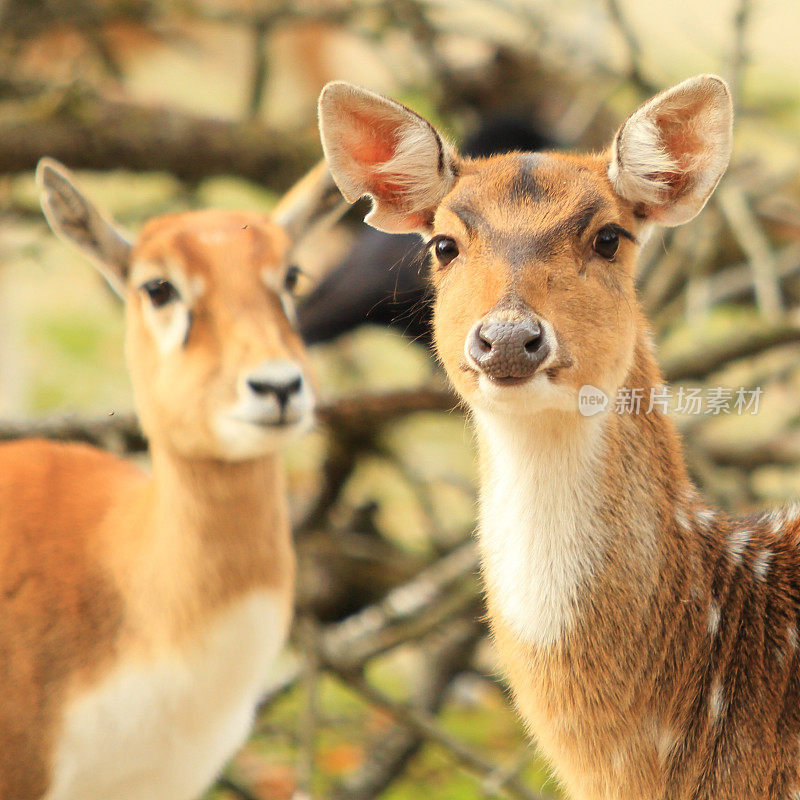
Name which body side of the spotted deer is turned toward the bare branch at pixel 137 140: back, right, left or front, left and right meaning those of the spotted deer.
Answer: right

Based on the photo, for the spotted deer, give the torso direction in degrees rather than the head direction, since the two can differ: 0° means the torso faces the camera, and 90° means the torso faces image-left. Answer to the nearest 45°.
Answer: approximately 45°

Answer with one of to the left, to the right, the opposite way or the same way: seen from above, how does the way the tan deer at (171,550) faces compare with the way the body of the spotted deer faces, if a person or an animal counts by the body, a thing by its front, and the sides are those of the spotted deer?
to the left
